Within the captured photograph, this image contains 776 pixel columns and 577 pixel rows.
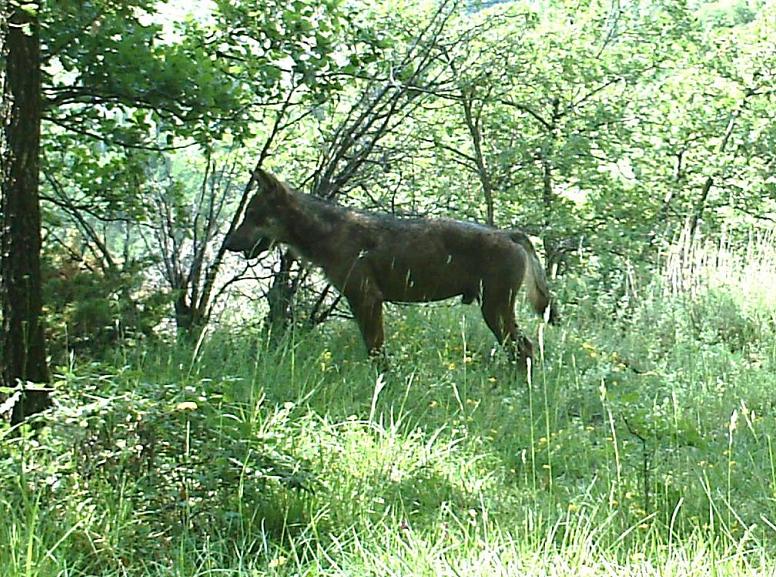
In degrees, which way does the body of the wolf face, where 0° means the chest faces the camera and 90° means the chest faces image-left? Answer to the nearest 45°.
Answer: approximately 90°

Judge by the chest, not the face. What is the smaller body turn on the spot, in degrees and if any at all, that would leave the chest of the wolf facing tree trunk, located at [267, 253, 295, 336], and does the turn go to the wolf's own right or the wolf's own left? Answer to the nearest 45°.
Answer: approximately 45° to the wolf's own right

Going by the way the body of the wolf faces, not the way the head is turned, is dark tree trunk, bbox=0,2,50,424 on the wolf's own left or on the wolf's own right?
on the wolf's own left
